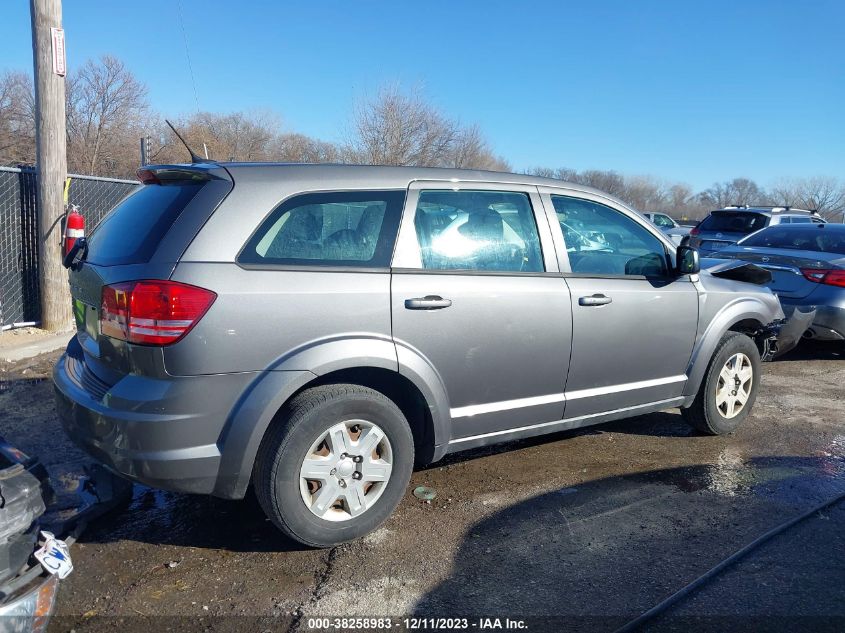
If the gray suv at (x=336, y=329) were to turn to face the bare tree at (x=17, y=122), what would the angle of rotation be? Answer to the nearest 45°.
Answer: approximately 90° to its left

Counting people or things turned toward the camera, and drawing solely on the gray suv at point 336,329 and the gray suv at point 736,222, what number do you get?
0

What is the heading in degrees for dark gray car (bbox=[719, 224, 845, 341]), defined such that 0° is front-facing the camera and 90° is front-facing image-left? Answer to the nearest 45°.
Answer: approximately 225°

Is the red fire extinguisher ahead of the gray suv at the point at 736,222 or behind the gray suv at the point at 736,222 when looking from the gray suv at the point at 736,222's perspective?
behind

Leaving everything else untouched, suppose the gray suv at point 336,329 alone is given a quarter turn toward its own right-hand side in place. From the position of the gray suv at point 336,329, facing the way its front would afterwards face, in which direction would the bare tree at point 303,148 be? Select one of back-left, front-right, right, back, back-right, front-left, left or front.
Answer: back-left

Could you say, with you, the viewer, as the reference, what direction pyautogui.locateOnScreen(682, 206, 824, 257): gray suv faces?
facing away from the viewer and to the right of the viewer

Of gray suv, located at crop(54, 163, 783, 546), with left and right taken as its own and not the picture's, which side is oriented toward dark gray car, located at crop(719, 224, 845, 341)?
front

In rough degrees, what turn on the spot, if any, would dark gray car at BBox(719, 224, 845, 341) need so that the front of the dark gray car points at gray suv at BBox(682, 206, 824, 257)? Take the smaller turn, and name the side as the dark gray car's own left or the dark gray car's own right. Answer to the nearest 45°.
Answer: approximately 45° to the dark gray car's own left

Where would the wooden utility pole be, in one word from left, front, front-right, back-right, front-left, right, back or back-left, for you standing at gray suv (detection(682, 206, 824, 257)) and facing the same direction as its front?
back

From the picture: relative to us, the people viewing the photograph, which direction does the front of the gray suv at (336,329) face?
facing away from the viewer and to the right of the viewer

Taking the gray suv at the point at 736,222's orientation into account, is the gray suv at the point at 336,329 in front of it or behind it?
behind
